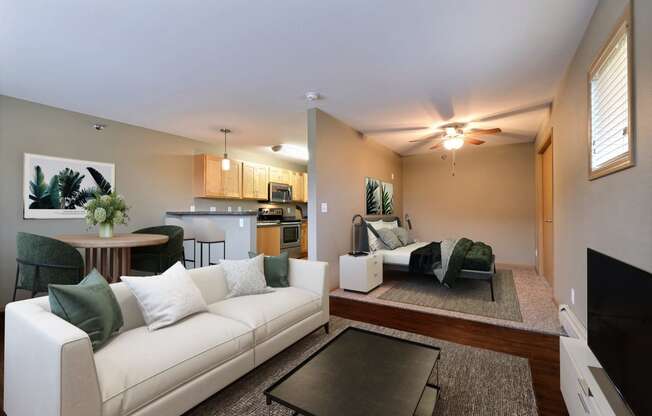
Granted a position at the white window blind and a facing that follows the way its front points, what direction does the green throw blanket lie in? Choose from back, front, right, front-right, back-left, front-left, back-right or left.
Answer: front-right

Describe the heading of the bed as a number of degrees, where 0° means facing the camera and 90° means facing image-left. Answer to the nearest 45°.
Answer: approximately 315°

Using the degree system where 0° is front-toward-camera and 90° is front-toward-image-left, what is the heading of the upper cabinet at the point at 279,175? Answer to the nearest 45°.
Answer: approximately 315°

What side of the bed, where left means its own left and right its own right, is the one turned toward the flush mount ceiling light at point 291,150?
back

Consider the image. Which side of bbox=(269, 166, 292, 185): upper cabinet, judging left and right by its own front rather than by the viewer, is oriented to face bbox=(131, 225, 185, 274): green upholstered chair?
right

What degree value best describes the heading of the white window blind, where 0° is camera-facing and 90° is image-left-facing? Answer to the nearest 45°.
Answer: approximately 90°

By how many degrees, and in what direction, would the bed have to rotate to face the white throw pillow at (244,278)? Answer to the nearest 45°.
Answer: approximately 90° to its right

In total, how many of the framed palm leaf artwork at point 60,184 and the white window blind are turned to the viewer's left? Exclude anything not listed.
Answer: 1

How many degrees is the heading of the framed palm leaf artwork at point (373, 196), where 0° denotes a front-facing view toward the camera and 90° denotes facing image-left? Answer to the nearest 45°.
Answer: approximately 315°

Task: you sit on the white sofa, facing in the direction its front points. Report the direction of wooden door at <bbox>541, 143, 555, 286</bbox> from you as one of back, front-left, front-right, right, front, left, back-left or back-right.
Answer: front-left

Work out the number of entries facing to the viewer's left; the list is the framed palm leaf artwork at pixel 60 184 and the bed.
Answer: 0

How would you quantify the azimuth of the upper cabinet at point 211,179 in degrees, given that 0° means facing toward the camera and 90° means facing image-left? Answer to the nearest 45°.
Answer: approximately 315°

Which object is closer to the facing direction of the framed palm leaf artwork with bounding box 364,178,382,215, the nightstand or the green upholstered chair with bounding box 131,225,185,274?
the nightstand

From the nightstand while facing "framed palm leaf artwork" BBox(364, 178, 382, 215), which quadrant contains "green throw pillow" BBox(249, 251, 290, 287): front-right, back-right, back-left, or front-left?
back-left
